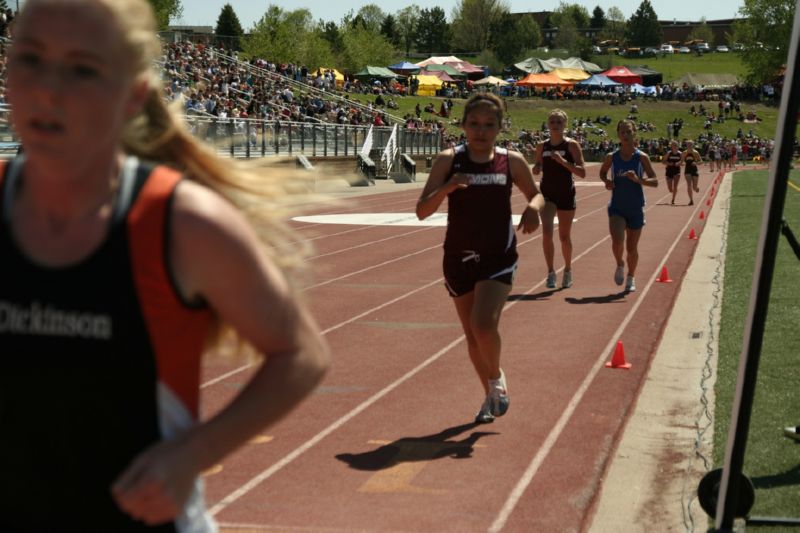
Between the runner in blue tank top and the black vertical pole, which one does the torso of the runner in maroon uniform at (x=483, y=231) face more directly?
the black vertical pole

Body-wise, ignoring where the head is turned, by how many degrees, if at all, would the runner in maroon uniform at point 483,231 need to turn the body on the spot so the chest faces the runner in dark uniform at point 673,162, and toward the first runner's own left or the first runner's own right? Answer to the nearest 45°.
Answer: approximately 180°

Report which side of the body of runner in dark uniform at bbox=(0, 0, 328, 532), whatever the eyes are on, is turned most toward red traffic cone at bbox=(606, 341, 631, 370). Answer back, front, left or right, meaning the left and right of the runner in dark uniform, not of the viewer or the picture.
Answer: back

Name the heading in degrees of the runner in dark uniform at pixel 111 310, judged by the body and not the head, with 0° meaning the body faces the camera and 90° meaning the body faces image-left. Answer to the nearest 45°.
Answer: approximately 45°

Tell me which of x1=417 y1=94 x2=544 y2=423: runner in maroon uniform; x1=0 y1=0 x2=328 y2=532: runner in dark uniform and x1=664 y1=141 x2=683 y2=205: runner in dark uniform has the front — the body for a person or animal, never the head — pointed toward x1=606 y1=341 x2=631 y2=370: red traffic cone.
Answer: x1=664 y1=141 x2=683 y2=205: runner in dark uniform

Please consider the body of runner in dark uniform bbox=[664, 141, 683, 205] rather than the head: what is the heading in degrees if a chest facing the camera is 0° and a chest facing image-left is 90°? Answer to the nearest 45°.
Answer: approximately 0°

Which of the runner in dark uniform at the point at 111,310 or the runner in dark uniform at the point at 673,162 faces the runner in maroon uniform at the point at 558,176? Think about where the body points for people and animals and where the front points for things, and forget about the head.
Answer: the runner in dark uniform at the point at 673,162

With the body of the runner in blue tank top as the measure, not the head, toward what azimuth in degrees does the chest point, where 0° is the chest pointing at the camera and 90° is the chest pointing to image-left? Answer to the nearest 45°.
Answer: approximately 0°
